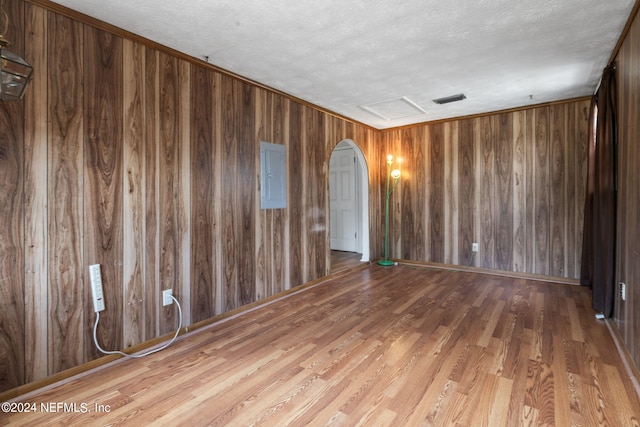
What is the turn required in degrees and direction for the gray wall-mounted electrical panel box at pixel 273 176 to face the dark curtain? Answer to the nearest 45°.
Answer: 0° — it already faces it

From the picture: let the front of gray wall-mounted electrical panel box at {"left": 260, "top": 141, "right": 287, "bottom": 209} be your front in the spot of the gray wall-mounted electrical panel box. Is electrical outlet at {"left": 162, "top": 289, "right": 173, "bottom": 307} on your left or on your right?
on your right

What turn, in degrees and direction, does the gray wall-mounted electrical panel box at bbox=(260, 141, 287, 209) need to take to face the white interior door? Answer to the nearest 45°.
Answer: approximately 90° to its left

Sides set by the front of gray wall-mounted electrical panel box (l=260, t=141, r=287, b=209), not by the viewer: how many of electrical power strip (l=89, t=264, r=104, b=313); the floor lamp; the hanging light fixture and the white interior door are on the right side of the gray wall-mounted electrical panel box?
2

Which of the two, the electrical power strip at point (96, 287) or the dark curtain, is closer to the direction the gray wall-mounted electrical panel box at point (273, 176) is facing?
the dark curtain

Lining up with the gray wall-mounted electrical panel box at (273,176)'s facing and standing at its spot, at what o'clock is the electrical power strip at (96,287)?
The electrical power strip is roughly at 3 o'clock from the gray wall-mounted electrical panel box.

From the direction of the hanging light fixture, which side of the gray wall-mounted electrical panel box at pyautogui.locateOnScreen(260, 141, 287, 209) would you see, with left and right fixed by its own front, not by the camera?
right

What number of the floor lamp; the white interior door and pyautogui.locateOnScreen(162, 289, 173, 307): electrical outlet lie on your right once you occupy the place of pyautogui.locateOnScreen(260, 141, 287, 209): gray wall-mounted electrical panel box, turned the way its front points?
1

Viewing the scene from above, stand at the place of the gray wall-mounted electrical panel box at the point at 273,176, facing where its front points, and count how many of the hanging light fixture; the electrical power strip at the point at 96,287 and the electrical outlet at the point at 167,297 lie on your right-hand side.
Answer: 3

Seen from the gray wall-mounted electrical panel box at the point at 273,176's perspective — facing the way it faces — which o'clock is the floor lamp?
The floor lamp is roughly at 9 o'clock from the gray wall-mounted electrical panel box.

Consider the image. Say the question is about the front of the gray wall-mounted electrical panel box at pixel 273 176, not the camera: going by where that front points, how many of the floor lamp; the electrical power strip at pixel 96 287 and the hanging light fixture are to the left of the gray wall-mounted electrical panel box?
1

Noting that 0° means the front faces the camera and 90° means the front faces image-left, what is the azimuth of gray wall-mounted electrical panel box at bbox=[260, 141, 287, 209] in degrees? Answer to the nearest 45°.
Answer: approximately 315°

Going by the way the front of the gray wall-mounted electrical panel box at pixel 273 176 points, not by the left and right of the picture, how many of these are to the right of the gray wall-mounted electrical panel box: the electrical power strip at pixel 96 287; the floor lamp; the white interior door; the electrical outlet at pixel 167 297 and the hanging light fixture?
3
